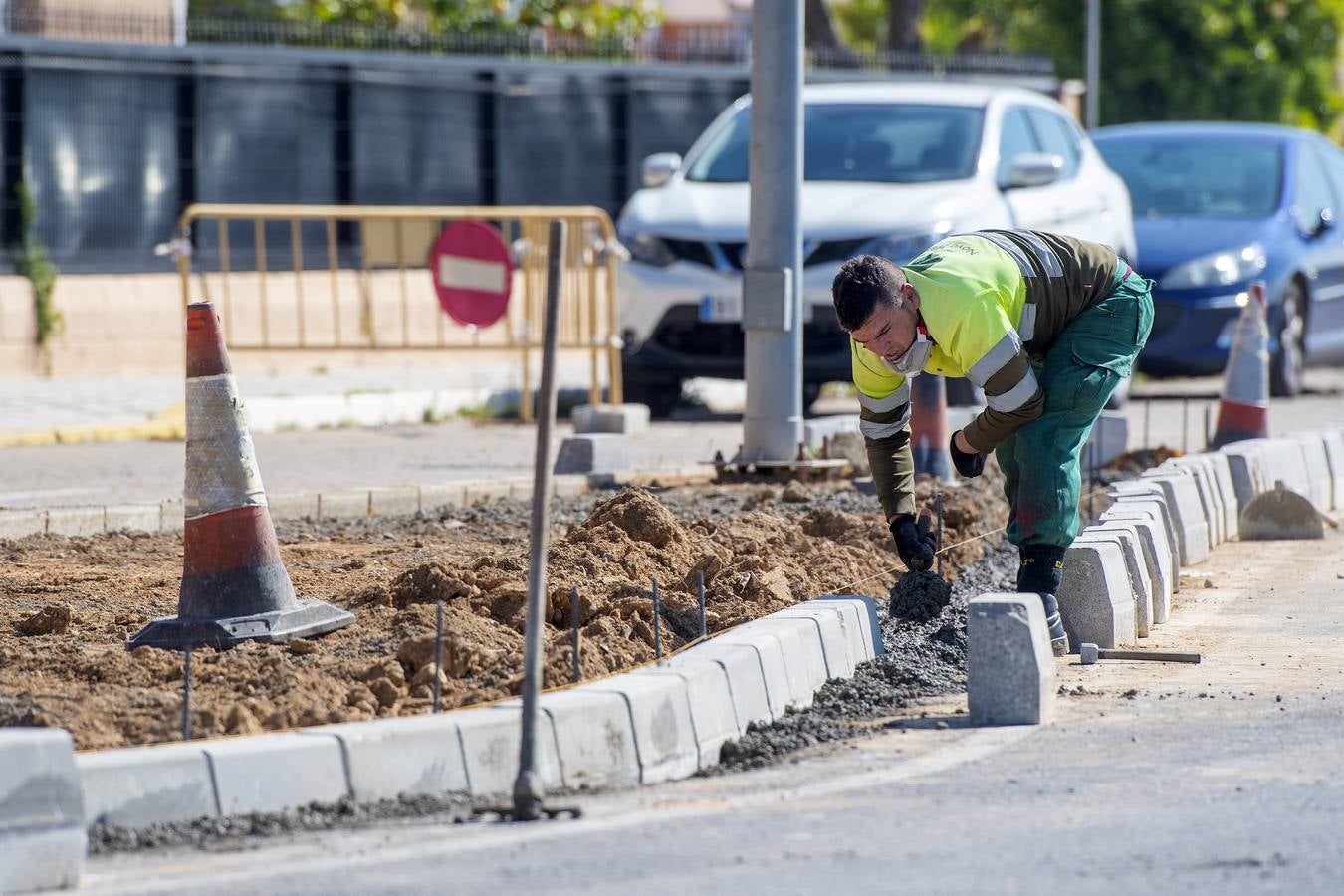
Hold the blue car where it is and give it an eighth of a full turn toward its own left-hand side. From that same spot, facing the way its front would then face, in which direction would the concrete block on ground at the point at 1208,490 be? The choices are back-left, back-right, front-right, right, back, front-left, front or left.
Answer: front

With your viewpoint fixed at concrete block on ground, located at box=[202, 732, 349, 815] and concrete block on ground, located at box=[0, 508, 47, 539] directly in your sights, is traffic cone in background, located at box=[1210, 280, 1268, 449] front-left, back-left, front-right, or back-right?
front-right

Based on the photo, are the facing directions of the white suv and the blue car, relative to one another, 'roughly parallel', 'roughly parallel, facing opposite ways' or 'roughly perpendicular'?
roughly parallel

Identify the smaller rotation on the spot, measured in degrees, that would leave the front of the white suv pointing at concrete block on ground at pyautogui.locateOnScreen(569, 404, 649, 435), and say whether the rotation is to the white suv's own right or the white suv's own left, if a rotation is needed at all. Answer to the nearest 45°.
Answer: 0° — it already faces it

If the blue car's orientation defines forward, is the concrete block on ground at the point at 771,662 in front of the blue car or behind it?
in front

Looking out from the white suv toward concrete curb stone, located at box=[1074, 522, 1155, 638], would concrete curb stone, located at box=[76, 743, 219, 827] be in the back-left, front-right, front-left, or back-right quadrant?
front-right

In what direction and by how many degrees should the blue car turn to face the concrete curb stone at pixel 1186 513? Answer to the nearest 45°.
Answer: approximately 45° to its left

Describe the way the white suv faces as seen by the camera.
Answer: facing the viewer and to the left of the viewer

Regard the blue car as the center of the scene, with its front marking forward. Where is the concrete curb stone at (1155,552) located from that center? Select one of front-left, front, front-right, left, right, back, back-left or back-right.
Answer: front-left

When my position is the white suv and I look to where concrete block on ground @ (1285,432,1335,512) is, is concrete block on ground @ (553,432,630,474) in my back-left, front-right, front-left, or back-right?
front-right

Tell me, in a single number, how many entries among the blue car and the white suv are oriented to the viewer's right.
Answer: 0

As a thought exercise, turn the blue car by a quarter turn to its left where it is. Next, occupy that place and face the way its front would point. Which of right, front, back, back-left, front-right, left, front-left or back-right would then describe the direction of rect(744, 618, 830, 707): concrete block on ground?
front-right

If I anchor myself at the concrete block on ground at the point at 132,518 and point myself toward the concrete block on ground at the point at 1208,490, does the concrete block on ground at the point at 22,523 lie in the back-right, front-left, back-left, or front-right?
back-right

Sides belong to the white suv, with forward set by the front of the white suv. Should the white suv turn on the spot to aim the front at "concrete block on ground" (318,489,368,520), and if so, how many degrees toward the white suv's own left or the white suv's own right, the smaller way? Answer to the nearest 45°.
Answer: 0° — it already faces it

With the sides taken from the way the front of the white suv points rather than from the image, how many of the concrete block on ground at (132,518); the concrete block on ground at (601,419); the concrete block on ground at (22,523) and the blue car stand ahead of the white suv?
3

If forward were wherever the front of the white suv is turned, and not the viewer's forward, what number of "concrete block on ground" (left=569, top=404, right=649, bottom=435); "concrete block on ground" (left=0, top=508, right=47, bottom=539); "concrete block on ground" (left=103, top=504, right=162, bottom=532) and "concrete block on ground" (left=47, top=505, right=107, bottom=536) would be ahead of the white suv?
4
